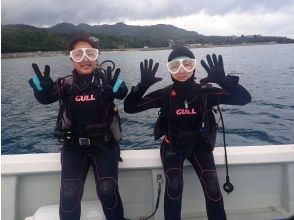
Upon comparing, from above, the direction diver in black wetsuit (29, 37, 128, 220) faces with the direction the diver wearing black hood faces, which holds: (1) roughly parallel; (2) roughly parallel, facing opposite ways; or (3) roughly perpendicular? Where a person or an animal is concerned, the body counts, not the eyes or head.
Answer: roughly parallel

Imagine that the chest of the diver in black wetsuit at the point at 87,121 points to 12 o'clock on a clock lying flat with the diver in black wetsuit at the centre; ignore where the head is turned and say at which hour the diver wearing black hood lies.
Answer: The diver wearing black hood is roughly at 9 o'clock from the diver in black wetsuit.

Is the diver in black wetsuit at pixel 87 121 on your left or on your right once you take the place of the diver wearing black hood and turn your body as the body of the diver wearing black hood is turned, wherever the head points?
on your right

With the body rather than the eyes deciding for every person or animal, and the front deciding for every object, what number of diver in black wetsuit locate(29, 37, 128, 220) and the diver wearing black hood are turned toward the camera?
2

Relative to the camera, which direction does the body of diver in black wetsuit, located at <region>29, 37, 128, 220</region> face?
toward the camera

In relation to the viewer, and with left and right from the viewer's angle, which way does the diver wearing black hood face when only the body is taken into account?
facing the viewer
